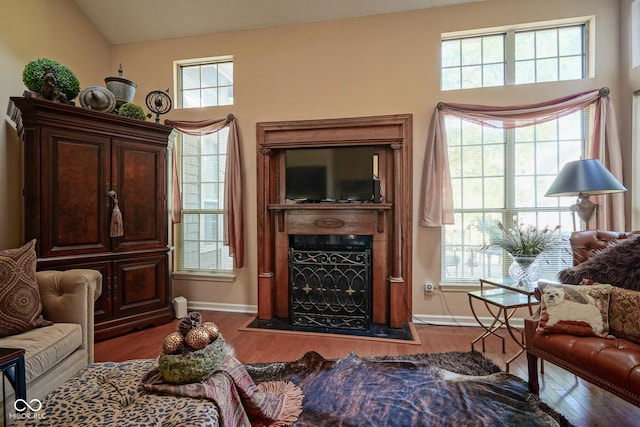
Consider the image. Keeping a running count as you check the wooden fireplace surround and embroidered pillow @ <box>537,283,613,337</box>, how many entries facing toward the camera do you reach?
2

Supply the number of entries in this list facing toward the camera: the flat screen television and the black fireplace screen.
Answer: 2

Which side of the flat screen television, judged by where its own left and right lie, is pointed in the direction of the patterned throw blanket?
front

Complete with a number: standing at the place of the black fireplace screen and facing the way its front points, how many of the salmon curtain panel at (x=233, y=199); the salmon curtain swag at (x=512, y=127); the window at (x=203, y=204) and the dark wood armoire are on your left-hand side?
1

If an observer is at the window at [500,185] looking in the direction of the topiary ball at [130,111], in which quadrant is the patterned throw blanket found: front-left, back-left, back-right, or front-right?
front-left

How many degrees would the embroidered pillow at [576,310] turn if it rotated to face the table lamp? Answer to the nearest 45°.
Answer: approximately 180°

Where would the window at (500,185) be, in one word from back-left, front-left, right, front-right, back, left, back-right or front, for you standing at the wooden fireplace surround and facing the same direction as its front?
left

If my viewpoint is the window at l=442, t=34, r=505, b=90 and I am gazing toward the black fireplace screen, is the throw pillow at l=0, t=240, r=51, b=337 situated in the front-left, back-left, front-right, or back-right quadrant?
front-left

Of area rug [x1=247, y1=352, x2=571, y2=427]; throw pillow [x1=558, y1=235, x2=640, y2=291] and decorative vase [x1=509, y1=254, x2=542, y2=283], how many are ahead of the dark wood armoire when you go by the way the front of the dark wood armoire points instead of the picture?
3

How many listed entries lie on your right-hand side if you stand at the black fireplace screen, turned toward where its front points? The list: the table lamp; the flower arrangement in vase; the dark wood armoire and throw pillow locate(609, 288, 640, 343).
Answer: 1

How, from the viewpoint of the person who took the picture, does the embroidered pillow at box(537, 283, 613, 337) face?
facing the viewer

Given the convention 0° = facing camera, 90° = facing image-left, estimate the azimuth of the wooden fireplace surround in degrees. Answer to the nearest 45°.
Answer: approximately 0°

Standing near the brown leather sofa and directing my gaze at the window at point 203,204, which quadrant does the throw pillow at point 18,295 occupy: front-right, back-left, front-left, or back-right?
front-left

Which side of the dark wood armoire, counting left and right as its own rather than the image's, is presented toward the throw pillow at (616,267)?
front
